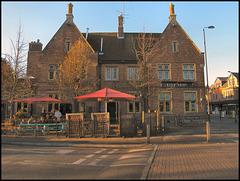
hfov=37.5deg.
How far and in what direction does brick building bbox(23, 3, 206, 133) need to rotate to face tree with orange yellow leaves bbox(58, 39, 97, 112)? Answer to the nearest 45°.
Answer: approximately 45° to its right

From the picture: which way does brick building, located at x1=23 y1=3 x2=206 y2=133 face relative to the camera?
toward the camera
